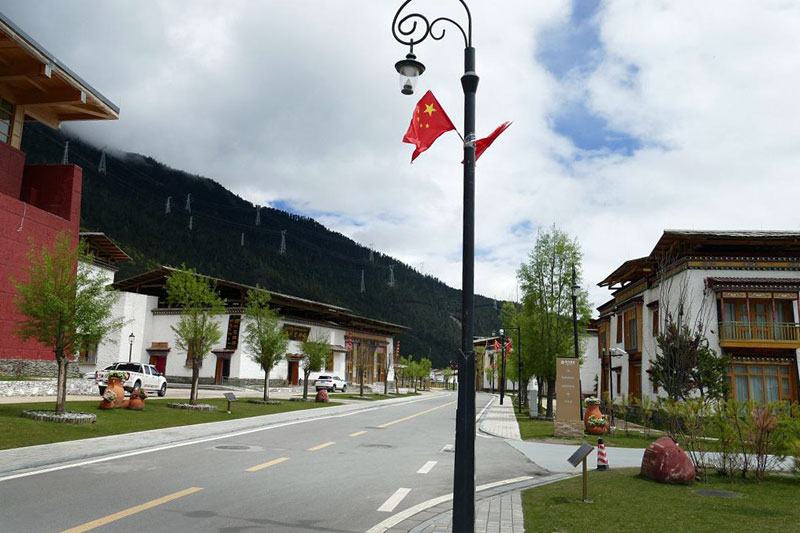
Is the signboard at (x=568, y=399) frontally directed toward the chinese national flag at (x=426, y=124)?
yes

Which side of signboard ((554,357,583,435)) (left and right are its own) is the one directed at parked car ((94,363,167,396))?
right

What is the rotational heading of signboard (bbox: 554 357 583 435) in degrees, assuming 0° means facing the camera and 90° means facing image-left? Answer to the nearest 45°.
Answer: approximately 0°

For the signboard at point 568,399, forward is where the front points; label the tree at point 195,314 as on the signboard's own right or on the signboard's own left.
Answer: on the signboard's own right

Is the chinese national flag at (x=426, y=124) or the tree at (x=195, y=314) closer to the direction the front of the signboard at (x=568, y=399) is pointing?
the chinese national flag

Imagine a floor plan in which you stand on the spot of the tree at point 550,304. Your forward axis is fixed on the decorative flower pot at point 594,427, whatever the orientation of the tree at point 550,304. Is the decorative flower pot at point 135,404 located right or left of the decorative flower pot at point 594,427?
right

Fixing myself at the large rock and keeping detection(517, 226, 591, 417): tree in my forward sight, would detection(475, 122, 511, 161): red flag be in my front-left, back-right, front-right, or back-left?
back-left

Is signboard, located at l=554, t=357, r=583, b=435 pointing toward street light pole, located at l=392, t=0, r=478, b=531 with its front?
yes

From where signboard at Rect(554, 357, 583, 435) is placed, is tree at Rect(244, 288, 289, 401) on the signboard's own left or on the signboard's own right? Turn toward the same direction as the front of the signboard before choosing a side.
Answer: on the signboard's own right

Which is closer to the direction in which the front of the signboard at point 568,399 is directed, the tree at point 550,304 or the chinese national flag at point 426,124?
the chinese national flag

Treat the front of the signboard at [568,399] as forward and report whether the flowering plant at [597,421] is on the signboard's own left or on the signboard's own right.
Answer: on the signboard's own left
